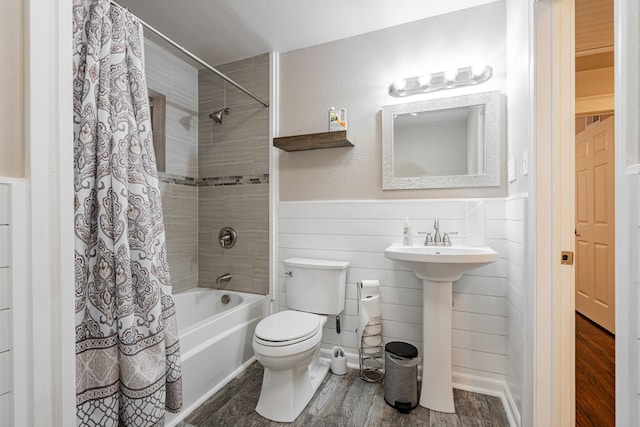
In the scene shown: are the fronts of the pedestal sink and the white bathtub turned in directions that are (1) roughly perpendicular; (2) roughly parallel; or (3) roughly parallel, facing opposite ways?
roughly perpendicular

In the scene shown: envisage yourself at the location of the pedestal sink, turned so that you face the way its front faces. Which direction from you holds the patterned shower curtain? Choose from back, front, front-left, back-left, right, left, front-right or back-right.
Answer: front-right

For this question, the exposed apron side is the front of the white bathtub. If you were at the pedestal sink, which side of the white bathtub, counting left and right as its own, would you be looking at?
front

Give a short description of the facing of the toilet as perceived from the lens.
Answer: facing the viewer and to the left of the viewer

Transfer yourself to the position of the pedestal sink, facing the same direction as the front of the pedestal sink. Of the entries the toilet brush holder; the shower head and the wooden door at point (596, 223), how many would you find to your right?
2

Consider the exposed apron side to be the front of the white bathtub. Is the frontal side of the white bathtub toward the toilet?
yes

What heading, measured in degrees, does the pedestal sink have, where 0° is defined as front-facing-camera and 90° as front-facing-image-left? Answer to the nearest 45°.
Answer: approximately 0°
